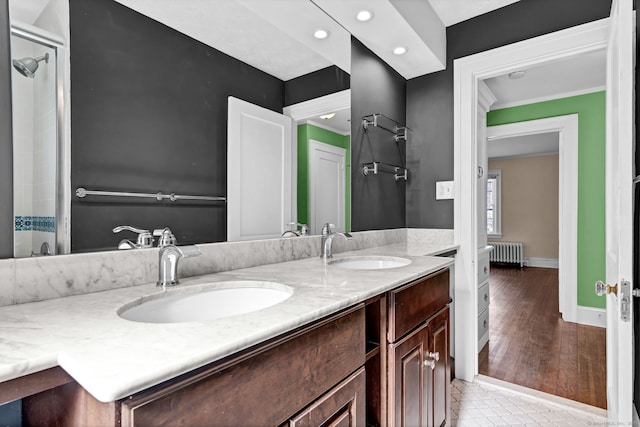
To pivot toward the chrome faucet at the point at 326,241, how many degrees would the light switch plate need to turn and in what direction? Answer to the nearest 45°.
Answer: approximately 45° to its right

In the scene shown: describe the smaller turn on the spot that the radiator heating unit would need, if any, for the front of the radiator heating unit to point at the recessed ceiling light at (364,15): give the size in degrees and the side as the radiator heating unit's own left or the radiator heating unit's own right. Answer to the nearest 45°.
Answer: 0° — it already faces it

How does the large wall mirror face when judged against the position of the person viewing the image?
facing the viewer and to the right of the viewer

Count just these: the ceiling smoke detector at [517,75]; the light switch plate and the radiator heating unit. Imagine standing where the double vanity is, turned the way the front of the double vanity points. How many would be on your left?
3

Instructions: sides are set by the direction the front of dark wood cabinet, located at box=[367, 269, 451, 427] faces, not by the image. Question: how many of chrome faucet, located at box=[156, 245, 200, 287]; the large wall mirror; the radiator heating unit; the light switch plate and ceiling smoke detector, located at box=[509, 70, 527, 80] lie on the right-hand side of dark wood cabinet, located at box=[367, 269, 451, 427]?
2

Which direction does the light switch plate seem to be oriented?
toward the camera

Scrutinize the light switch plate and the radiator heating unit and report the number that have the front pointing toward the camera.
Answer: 2

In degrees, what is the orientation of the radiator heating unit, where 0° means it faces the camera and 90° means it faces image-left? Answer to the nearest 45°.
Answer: approximately 0°

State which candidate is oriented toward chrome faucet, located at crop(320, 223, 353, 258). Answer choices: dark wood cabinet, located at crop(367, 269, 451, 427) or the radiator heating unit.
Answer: the radiator heating unit

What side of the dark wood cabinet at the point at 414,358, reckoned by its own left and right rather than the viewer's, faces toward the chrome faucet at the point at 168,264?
right

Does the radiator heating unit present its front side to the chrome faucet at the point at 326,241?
yes

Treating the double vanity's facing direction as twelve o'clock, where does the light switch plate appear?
The light switch plate is roughly at 9 o'clock from the double vanity.
